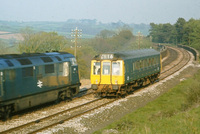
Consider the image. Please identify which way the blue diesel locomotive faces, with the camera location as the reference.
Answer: facing away from the viewer and to the right of the viewer

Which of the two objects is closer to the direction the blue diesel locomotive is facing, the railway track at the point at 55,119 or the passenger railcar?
the passenger railcar

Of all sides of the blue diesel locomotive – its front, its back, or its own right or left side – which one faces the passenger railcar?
front
